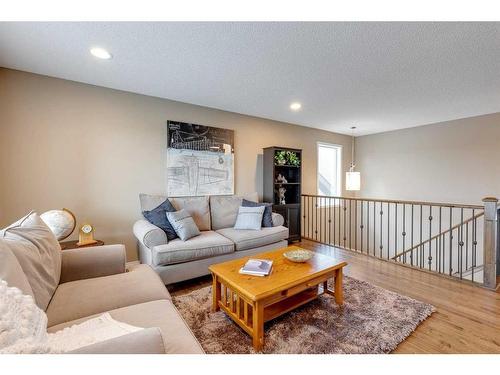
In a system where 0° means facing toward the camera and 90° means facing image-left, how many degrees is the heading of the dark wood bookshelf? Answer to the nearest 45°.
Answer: approximately 315°

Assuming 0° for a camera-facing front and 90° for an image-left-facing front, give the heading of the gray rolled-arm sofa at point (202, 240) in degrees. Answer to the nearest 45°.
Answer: approximately 315°

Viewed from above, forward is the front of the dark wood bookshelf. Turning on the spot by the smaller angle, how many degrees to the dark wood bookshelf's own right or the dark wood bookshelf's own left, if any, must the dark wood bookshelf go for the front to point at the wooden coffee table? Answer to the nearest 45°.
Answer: approximately 45° to the dark wood bookshelf's own right

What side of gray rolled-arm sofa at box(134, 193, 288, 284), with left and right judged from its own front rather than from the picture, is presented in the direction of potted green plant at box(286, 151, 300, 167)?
left

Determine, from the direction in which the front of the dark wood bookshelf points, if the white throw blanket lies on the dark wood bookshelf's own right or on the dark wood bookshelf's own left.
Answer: on the dark wood bookshelf's own right

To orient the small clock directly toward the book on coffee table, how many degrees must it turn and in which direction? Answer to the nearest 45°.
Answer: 0° — it already faces it

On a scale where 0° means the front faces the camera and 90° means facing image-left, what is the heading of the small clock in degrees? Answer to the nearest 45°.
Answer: approximately 315°

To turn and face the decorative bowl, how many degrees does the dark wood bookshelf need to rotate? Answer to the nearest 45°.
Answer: approximately 45° to its right

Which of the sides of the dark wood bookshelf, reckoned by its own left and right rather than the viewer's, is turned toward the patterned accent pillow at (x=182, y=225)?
right
